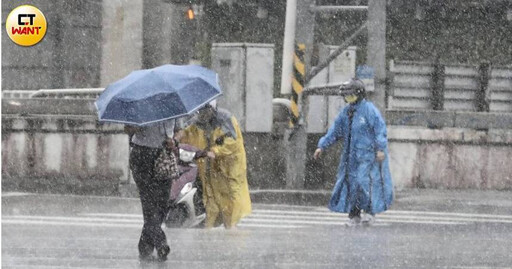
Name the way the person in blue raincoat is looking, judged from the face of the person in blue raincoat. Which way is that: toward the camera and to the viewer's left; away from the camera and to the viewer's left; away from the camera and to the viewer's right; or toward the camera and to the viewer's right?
toward the camera and to the viewer's left

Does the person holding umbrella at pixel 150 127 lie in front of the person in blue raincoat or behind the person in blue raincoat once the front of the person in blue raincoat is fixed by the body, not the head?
in front

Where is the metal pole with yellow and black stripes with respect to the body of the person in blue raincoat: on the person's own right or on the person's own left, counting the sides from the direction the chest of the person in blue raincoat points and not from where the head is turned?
on the person's own right

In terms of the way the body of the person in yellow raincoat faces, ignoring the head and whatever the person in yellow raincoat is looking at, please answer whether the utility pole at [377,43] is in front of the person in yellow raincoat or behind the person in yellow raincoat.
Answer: behind

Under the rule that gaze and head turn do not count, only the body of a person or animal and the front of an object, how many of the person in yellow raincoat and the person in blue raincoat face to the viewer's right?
0

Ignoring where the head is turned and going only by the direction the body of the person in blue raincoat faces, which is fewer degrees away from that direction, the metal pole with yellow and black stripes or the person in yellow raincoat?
the person in yellow raincoat

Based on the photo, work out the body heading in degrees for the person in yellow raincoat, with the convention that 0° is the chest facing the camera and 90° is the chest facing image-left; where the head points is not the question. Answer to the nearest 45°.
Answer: approximately 45°

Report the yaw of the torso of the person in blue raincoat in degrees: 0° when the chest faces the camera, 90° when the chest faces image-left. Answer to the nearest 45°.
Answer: approximately 45°
